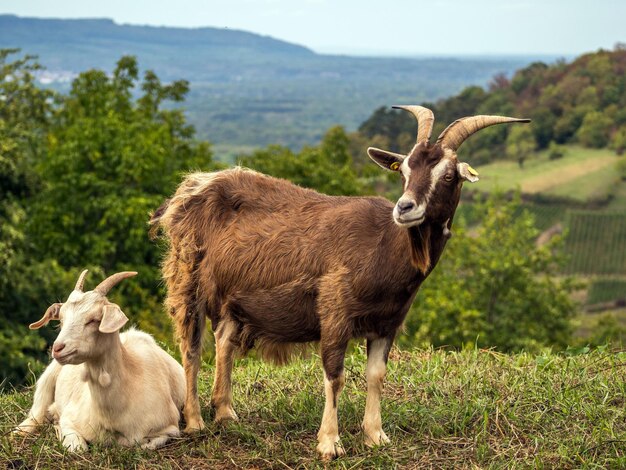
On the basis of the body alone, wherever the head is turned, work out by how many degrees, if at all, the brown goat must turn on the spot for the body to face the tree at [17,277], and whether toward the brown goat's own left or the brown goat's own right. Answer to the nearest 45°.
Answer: approximately 180°

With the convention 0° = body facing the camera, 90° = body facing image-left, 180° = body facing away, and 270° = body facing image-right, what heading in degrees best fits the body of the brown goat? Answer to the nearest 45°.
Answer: approximately 315°

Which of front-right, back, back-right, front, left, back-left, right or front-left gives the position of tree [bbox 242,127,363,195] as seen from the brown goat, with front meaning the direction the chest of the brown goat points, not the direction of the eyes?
back-left

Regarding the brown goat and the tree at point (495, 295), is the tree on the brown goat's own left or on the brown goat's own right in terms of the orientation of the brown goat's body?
on the brown goat's own left

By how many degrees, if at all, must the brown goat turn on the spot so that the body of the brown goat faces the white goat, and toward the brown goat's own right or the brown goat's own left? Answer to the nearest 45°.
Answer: approximately 135° to the brown goat's own right
